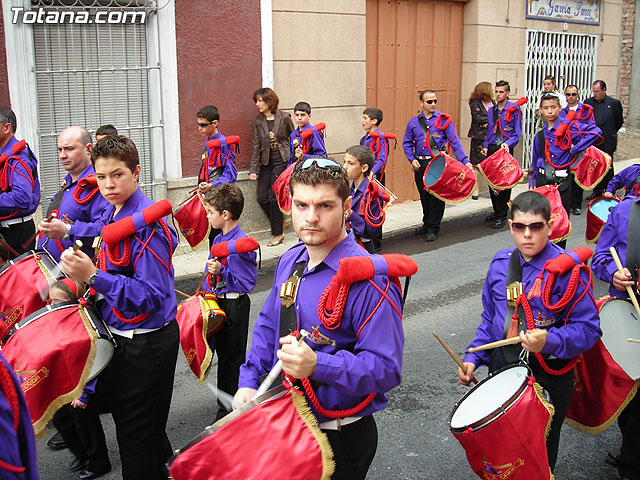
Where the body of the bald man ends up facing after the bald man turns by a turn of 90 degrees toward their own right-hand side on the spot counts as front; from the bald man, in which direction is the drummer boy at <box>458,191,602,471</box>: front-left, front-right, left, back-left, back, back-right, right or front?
back

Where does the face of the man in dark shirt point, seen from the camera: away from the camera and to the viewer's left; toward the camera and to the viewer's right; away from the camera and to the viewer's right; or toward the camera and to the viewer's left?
toward the camera and to the viewer's left

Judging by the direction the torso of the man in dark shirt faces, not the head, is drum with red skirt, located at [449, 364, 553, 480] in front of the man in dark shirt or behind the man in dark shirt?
in front

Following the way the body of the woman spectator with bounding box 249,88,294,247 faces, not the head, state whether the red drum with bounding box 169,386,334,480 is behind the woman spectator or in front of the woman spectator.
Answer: in front

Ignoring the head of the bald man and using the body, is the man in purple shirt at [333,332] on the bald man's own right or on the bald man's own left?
on the bald man's own left

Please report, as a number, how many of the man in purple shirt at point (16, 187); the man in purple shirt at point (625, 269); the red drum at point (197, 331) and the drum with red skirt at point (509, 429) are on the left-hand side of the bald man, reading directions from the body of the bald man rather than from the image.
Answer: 3

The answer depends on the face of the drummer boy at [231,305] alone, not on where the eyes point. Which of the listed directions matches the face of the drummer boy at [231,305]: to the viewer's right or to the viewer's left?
to the viewer's left
